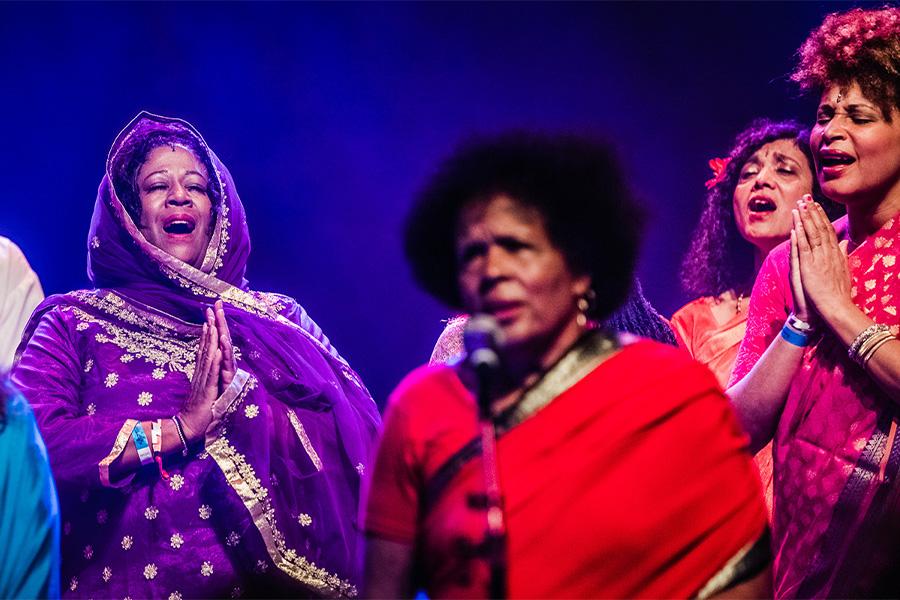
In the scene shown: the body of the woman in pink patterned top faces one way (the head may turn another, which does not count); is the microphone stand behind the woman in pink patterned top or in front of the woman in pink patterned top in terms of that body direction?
in front

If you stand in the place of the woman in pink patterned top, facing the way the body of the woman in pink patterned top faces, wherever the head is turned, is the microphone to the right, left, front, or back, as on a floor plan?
front

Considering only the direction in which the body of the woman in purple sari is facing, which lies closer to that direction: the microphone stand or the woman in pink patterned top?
the microphone stand

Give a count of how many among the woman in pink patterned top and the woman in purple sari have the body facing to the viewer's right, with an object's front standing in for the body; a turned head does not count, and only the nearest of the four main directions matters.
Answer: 0

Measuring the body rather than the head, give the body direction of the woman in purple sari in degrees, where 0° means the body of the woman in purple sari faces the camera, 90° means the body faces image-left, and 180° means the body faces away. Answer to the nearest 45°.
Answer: approximately 0°

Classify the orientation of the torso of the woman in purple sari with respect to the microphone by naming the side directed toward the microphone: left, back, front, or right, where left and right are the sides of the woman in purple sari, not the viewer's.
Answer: front

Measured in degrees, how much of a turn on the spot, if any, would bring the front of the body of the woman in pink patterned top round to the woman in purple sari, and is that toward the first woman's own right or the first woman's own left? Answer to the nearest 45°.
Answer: approximately 45° to the first woman's own right

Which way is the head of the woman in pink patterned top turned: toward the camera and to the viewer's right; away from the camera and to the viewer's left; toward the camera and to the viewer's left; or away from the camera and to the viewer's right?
toward the camera and to the viewer's left
